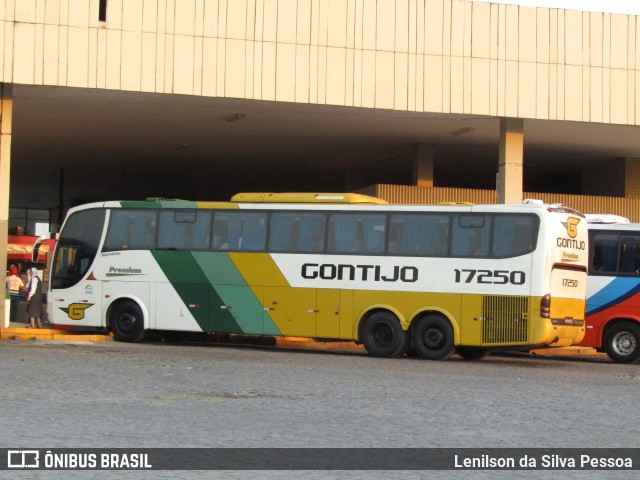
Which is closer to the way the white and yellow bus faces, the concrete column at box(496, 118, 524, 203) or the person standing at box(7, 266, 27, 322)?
the person standing

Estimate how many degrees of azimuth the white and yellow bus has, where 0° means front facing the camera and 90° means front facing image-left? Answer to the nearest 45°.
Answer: approximately 135°

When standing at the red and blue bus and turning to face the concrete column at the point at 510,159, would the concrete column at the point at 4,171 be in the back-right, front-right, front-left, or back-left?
front-left

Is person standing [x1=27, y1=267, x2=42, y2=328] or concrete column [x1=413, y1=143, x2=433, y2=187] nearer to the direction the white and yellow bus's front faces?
the person standing

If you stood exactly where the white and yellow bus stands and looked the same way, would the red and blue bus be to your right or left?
on your right

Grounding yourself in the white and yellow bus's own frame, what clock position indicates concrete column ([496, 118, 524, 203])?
The concrete column is roughly at 3 o'clock from the white and yellow bus.

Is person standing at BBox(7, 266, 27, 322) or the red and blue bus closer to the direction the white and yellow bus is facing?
the person standing

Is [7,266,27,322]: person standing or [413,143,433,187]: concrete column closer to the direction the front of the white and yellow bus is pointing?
the person standing

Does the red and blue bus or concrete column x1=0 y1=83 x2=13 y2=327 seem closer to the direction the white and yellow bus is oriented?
the concrete column

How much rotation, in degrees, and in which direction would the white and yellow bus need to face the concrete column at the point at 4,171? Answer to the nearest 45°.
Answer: approximately 45° to its left

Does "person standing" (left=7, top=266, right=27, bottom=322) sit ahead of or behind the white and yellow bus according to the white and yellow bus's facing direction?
ahead

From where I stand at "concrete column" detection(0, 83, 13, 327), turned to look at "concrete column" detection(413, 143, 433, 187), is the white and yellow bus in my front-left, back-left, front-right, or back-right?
front-right
